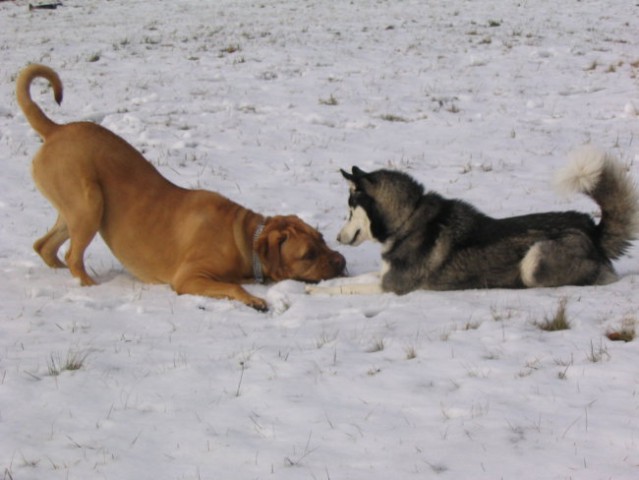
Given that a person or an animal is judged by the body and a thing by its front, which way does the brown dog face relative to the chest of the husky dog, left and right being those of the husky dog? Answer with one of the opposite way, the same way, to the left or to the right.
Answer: the opposite way

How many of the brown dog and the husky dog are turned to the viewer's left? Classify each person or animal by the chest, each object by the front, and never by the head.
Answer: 1

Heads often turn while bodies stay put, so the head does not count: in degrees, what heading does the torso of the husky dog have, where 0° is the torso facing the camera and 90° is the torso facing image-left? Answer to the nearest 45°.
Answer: approximately 90°

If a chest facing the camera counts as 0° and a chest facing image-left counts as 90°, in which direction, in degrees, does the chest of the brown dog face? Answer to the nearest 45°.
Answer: approximately 270°

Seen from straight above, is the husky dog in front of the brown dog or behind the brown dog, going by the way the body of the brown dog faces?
in front

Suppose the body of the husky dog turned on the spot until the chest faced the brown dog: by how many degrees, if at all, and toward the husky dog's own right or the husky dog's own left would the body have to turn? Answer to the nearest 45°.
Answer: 0° — it already faces it

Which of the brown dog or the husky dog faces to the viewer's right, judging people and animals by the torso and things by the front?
the brown dog
